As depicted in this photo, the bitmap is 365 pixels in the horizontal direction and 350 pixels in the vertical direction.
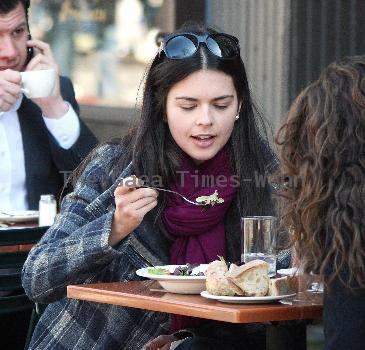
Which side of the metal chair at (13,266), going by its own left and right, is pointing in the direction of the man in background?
front

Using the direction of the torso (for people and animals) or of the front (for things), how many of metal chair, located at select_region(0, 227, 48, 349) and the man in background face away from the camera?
1

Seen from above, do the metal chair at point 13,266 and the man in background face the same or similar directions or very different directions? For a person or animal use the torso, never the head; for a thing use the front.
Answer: very different directions

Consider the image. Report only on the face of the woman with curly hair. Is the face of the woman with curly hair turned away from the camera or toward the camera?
away from the camera

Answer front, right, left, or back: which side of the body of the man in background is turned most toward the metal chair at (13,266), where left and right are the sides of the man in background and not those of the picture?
front

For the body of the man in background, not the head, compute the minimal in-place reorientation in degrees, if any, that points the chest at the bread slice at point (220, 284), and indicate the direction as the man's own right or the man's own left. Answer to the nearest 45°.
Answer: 0° — they already face it

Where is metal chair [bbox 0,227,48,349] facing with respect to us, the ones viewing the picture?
facing away from the viewer

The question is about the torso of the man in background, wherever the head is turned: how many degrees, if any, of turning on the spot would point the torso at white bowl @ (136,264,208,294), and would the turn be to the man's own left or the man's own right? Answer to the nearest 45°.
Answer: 0° — they already face it

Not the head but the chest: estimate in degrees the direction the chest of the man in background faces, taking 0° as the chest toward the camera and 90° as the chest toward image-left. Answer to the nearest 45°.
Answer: approximately 0°
